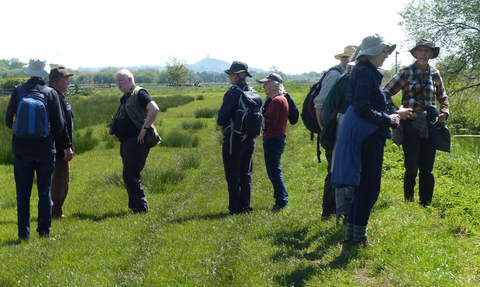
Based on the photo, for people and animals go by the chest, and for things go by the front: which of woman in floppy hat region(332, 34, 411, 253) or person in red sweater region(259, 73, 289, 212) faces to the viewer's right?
the woman in floppy hat

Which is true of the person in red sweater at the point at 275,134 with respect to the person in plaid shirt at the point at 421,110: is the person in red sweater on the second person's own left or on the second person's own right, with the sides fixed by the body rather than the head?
on the second person's own right

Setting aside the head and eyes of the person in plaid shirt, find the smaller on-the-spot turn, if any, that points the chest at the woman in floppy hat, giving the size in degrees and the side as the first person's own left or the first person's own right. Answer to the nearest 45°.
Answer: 0° — they already face them

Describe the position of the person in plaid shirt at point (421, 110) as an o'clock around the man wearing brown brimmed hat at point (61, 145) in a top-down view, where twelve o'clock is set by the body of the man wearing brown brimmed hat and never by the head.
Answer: The person in plaid shirt is roughly at 1 o'clock from the man wearing brown brimmed hat.

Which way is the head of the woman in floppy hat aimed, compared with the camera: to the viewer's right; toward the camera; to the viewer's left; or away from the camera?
to the viewer's right

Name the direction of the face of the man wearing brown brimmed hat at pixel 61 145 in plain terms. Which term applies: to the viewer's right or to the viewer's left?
to the viewer's right

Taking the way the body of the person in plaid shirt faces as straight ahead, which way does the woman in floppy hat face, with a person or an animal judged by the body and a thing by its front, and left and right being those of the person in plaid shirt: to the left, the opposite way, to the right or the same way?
to the left

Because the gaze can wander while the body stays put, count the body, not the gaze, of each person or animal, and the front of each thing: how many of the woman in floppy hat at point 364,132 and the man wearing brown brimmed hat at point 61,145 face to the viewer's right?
2

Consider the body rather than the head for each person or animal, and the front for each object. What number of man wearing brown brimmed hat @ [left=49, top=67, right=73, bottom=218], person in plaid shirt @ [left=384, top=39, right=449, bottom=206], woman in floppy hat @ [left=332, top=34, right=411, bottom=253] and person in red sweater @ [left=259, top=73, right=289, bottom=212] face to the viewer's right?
2

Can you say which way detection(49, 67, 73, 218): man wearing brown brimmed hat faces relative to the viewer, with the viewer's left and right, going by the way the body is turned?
facing to the right of the viewer

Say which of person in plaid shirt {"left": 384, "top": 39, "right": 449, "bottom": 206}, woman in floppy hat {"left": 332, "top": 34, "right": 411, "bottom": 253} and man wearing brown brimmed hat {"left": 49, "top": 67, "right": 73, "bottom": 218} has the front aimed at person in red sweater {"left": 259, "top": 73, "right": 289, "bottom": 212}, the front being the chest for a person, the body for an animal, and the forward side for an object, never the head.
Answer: the man wearing brown brimmed hat
